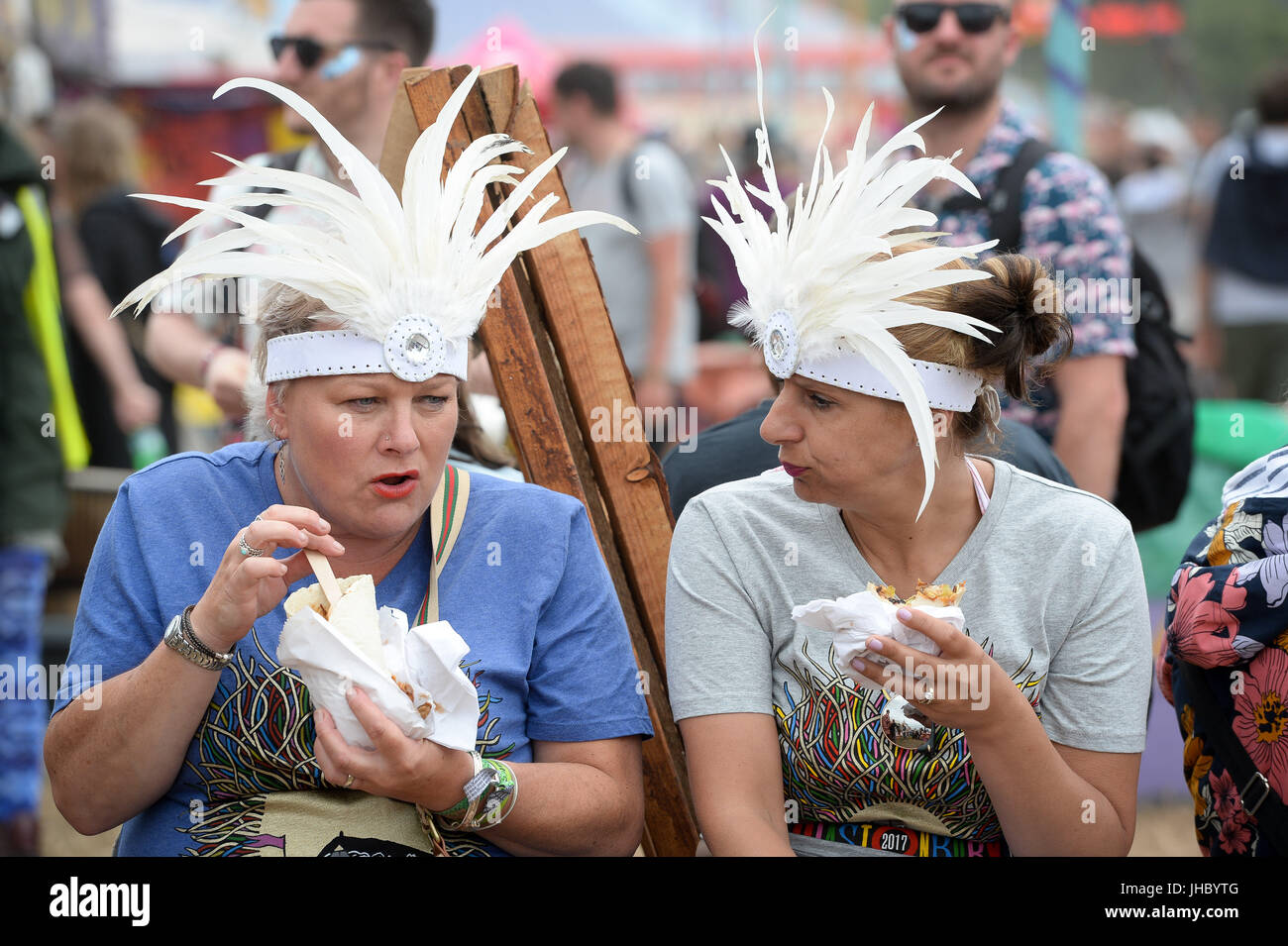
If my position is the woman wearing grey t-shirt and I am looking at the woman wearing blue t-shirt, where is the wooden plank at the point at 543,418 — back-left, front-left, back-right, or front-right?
front-right

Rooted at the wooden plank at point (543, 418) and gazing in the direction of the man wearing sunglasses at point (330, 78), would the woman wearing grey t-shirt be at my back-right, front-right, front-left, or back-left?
back-right

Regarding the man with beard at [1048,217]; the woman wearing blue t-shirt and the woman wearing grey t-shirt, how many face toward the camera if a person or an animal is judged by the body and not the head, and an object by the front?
3

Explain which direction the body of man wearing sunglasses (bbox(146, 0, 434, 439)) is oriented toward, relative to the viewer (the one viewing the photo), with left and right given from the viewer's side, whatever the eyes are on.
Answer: facing the viewer and to the left of the viewer

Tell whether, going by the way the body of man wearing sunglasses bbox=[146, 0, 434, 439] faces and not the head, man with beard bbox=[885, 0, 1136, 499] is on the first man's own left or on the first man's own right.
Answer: on the first man's own left

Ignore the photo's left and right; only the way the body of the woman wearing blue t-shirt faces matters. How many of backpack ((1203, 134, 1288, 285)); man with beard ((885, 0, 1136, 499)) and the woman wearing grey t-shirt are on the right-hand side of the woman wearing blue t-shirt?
0

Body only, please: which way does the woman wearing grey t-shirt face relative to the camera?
toward the camera

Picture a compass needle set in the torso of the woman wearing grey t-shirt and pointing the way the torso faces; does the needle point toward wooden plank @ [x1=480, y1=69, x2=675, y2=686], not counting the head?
no

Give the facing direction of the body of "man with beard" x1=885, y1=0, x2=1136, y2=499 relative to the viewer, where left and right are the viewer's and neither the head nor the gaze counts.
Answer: facing the viewer

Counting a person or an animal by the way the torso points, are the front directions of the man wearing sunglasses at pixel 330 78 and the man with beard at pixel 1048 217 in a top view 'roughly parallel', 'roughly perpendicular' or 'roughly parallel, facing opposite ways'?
roughly parallel

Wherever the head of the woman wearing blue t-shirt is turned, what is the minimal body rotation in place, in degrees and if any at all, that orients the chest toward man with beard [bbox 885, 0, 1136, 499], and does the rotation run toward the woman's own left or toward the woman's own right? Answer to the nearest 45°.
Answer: approximately 135° to the woman's own left

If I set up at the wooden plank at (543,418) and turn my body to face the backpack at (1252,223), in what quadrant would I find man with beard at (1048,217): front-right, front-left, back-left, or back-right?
front-right

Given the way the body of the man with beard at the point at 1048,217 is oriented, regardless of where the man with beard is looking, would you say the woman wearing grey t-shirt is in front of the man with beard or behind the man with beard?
in front

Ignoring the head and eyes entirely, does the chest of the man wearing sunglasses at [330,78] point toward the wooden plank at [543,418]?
no

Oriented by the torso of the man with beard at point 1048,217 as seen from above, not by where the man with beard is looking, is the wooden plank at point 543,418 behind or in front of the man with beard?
in front

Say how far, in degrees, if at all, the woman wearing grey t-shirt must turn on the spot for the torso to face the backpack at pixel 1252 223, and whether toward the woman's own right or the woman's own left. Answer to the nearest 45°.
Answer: approximately 180°

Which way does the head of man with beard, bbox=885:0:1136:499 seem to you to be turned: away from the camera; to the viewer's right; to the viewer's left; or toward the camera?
toward the camera
